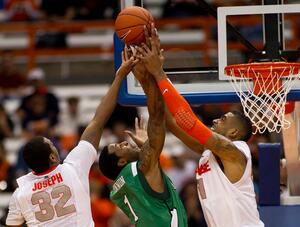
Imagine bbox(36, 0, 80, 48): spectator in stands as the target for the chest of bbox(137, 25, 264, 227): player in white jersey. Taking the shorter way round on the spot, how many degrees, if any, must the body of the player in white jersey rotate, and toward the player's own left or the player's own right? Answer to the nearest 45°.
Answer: approximately 90° to the player's own right

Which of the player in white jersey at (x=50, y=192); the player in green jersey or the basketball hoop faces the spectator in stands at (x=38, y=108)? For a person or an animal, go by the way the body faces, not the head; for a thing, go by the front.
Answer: the player in white jersey

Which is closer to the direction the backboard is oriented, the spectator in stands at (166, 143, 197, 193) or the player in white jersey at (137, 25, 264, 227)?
the player in white jersey

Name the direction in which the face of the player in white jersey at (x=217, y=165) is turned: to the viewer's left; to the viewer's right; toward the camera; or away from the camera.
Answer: to the viewer's left

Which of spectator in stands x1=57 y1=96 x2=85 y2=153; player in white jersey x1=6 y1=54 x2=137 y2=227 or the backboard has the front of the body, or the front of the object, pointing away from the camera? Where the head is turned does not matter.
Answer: the player in white jersey

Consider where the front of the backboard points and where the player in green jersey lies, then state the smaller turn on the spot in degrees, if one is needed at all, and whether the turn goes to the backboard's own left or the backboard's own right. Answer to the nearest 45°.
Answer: approximately 45° to the backboard's own right

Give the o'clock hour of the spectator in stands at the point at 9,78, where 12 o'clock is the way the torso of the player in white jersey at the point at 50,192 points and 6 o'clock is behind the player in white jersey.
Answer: The spectator in stands is roughly at 12 o'clock from the player in white jersey.

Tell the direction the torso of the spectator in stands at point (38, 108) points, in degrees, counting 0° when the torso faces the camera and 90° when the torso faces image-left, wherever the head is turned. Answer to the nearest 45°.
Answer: approximately 0°

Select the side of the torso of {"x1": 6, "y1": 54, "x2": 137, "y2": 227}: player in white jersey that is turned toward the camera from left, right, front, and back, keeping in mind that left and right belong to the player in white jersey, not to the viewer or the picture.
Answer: back
